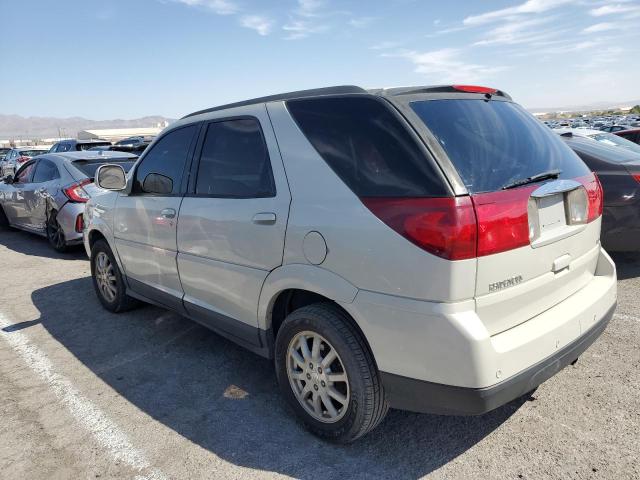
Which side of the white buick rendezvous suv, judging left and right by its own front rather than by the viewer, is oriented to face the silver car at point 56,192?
front

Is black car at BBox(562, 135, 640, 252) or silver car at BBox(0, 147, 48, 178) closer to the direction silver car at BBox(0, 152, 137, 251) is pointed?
the silver car

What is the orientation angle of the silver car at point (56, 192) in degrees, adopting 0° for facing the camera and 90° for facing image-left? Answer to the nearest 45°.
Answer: approximately 135°

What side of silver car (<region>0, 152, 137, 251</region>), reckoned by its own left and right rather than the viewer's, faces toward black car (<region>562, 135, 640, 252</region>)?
back

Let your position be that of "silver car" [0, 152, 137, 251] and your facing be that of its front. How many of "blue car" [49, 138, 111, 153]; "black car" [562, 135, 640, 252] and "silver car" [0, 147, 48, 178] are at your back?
1

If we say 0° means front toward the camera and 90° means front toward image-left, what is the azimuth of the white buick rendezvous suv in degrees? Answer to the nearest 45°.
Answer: approximately 135°

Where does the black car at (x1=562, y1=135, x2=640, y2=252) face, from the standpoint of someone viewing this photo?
facing away from the viewer and to the left of the viewer

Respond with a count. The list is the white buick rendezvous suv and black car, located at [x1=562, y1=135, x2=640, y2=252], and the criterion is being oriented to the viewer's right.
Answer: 0

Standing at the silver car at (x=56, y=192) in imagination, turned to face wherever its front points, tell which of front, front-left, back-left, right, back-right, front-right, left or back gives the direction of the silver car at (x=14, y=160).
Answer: front-right

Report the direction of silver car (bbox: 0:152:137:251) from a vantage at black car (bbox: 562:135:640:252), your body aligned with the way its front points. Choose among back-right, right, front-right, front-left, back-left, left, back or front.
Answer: front-left

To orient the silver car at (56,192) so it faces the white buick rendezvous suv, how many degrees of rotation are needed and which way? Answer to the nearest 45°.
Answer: approximately 135° to its left

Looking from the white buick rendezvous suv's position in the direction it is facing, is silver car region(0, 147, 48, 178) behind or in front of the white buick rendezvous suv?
in front
